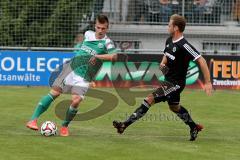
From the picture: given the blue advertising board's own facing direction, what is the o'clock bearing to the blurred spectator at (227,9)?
The blurred spectator is roughly at 8 o'clock from the blue advertising board.

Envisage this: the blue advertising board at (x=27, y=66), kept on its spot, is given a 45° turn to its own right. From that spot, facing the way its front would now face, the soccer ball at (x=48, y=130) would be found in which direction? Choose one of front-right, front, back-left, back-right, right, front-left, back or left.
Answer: front-left

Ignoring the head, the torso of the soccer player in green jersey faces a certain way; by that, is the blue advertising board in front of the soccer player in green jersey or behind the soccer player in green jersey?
behind

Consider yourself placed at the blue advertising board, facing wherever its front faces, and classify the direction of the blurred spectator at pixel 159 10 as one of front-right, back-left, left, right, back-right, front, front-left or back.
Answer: back-left

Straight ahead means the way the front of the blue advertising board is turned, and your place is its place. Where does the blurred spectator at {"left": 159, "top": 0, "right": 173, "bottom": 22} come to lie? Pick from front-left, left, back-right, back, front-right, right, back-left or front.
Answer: back-left

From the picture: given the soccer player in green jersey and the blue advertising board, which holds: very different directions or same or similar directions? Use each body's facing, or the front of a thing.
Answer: same or similar directions

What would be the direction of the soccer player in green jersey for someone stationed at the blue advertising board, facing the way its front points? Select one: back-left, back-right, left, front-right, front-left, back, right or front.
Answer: front

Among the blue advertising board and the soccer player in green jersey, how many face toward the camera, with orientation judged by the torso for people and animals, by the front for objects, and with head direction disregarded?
2

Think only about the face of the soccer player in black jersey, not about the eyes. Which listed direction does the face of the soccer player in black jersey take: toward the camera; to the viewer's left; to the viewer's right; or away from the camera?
to the viewer's left

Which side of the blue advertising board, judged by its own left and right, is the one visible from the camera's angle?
front

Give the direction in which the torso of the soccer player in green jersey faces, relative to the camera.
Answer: toward the camera
